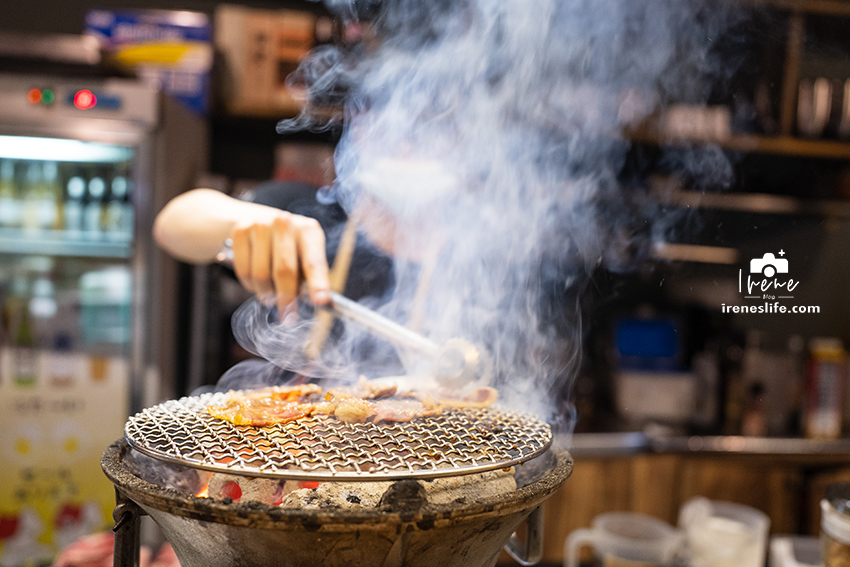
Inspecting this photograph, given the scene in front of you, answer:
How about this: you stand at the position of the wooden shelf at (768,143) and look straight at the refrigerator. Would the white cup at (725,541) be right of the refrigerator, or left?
left

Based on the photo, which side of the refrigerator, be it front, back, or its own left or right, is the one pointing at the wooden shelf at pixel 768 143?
left

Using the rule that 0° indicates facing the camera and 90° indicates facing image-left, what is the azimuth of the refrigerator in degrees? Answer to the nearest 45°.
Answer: approximately 0°

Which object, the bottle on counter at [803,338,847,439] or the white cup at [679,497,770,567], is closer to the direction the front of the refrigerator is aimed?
the white cup

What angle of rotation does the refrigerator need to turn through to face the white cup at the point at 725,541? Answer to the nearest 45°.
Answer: approximately 45° to its left

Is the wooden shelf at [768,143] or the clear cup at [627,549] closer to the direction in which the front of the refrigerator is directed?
the clear cup

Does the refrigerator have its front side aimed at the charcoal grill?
yes

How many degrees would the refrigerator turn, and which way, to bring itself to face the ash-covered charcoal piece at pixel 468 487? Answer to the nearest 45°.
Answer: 0° — it already faces it
